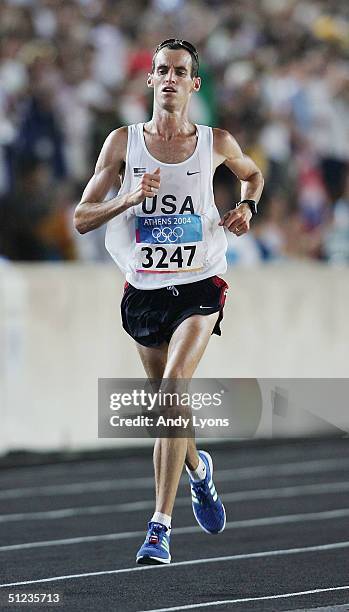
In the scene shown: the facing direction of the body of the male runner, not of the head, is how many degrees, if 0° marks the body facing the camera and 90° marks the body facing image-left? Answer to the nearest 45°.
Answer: approximately 0°
